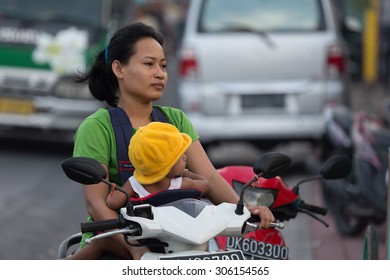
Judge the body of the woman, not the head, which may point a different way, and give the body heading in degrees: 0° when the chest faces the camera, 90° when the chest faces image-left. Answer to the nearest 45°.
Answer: approximately 315°

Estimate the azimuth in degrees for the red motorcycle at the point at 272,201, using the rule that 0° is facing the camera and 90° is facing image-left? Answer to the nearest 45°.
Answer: approximately 45°

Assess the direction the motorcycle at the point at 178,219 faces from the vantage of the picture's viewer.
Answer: facing the viewer and to the right of the viewer

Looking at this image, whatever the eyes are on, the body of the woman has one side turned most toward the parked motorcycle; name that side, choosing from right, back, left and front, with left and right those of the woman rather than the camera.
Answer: left

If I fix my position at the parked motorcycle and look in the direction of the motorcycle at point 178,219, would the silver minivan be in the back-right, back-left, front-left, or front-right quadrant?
back-right

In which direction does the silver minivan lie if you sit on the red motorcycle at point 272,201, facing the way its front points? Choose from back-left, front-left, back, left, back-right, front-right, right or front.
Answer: back-right

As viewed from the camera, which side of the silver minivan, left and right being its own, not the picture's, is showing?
back
